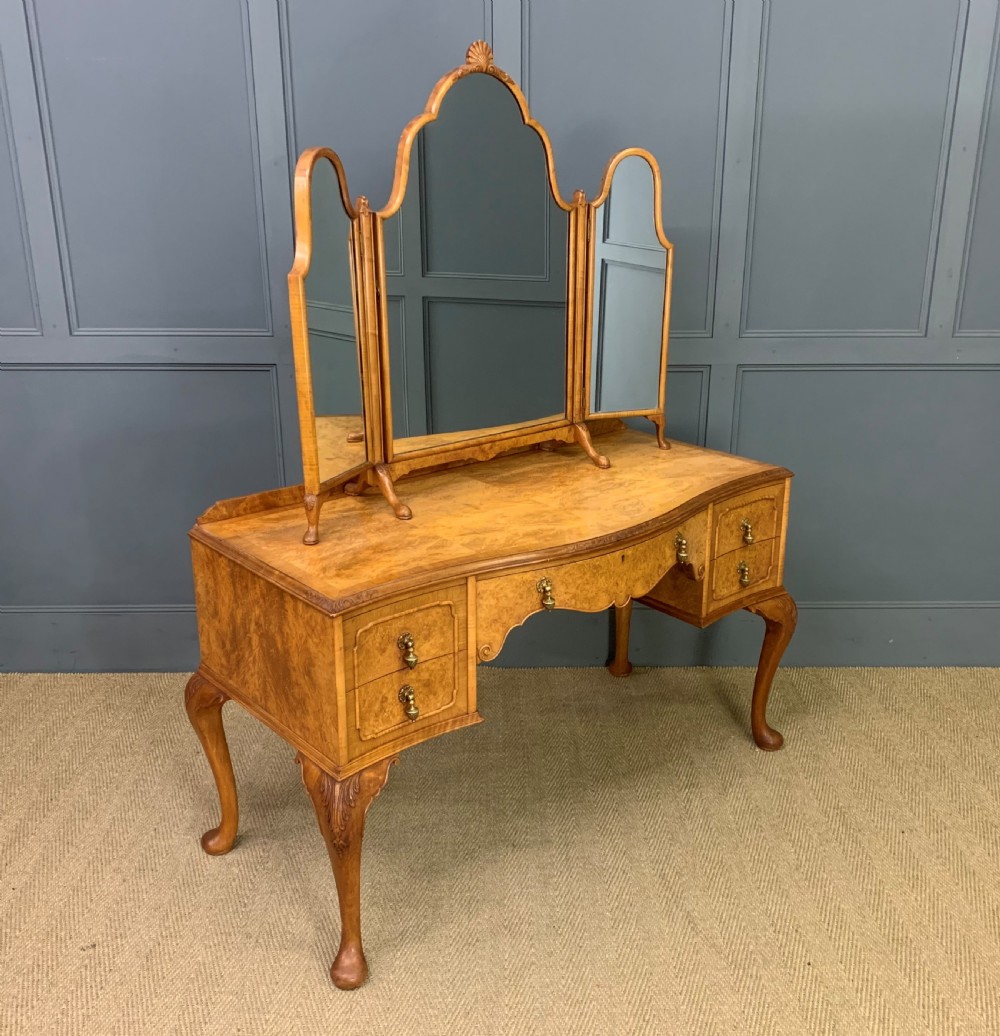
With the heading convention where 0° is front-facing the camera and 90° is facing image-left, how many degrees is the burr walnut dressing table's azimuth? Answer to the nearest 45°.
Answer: approximately 315°
